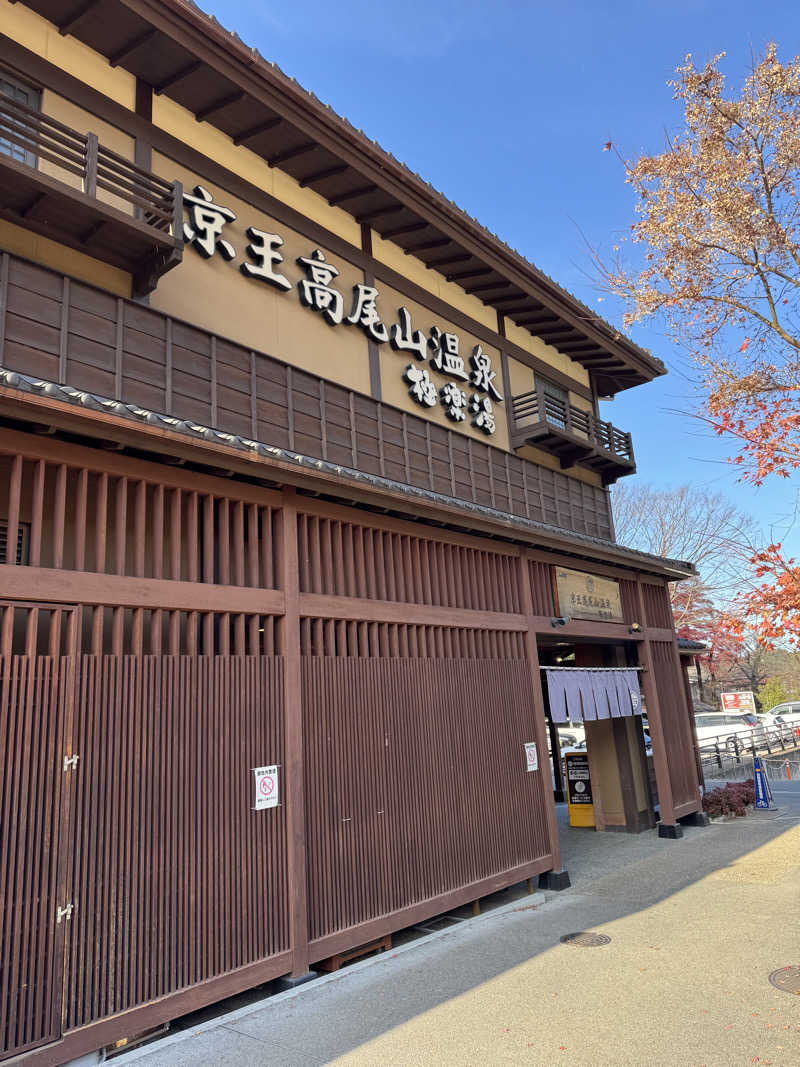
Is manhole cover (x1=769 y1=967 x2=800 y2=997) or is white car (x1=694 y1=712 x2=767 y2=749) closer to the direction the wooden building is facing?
the manhole cover

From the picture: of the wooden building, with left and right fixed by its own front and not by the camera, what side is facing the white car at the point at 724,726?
left

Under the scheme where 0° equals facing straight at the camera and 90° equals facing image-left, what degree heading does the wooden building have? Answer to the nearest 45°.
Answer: approximately 315°

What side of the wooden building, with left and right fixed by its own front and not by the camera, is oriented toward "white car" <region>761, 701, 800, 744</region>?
left
